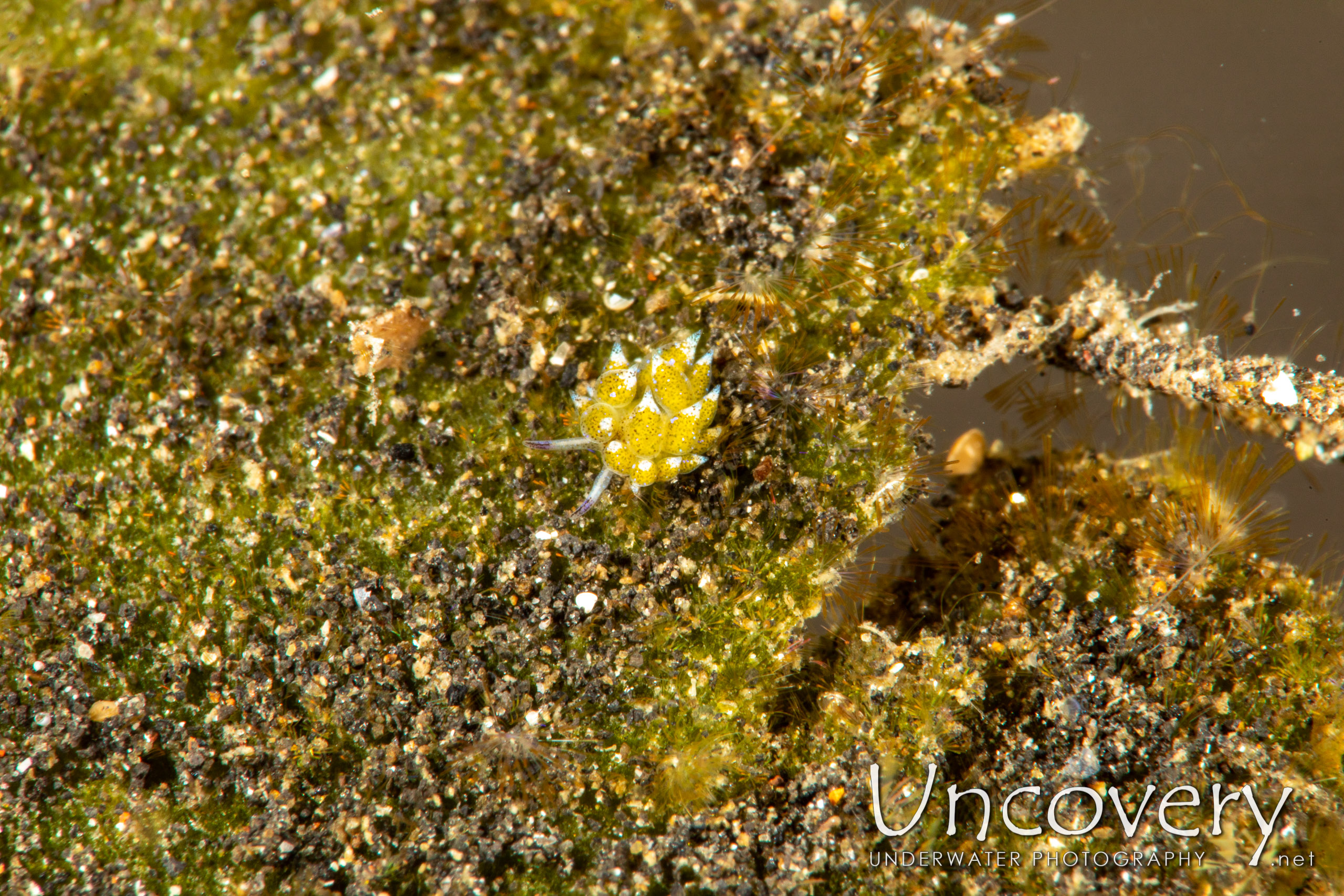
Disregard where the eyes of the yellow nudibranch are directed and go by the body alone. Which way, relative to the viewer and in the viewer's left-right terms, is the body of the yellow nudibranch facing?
facing the viewer and to the left of the viewer

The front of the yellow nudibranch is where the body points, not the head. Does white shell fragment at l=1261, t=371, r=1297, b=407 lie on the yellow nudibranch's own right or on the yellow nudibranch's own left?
on the yellow nudibranch's own left

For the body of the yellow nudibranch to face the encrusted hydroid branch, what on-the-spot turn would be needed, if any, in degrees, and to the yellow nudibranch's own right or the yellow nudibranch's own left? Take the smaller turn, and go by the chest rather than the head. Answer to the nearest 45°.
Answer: approximately 135° to the yellow nudibranch's own left
